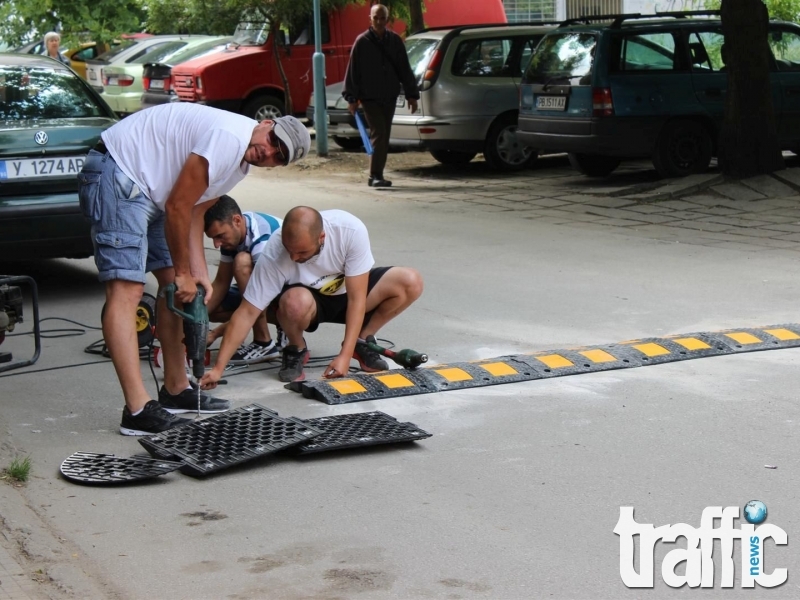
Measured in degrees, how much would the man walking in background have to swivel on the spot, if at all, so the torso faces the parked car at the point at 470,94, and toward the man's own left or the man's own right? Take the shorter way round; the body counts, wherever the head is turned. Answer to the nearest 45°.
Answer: approximately 135° to the man's own left

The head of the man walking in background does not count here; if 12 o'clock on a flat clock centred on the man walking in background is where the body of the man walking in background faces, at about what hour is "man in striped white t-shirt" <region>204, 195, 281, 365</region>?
The man in striped white t-shirt is roughly at 12 o'clock from the man walking in background.

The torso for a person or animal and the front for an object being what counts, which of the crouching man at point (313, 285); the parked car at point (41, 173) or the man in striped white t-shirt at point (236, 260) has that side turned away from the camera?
the parked car

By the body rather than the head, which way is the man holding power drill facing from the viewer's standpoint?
to the viewer's right

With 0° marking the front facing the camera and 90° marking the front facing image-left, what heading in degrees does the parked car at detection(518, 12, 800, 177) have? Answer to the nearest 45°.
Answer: approximately 225°

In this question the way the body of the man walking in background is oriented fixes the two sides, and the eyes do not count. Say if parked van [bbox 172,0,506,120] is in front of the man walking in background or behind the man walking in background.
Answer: behind

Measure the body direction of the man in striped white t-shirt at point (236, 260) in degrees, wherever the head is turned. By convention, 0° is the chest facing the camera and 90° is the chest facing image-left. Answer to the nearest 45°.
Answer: approximately 45°

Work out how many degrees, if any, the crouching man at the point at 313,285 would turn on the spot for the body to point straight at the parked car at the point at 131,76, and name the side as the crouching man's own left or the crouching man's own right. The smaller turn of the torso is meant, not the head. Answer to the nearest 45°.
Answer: approximately 180°

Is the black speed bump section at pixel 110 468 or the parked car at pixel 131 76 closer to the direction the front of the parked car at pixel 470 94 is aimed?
the parked car

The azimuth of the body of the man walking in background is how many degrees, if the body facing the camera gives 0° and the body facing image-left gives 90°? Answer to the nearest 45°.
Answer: approximately 0°

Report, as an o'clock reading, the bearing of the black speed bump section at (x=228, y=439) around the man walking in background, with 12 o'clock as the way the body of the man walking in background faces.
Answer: The black speed bump section is roughly at 12 o'clock from the man walking in background.

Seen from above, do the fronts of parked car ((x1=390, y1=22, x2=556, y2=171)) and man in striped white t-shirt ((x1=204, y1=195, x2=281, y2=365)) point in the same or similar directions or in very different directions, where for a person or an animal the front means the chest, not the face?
very different directions

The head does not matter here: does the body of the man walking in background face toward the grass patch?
yes

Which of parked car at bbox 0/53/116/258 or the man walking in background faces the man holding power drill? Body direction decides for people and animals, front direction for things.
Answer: the man walking in background

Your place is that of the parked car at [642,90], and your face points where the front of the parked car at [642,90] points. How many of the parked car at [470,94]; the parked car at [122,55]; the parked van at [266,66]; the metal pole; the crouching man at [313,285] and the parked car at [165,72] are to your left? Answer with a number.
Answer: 5

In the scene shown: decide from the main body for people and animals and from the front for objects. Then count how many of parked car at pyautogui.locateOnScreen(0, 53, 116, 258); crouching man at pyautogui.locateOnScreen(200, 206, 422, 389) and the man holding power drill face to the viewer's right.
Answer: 1
